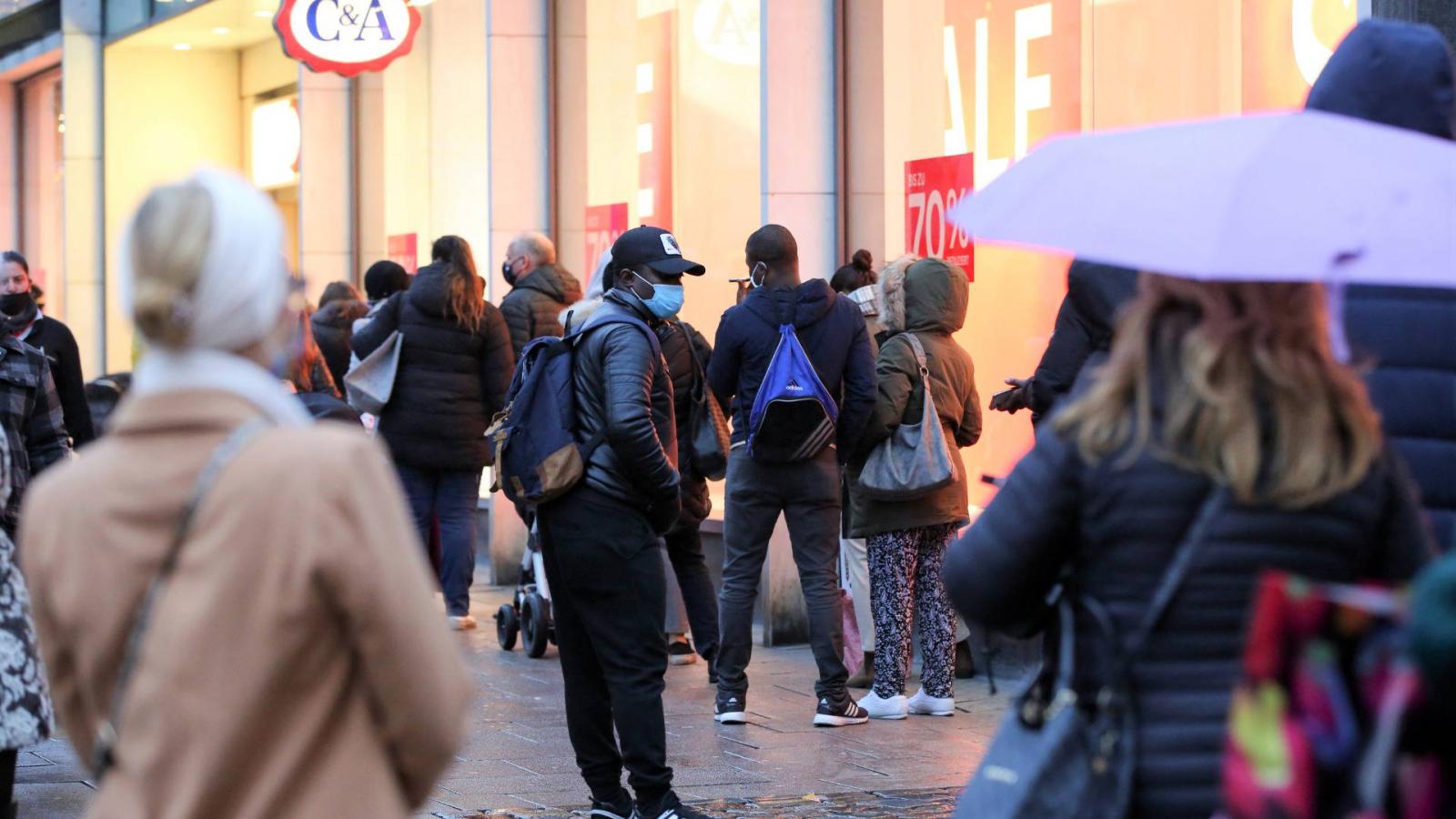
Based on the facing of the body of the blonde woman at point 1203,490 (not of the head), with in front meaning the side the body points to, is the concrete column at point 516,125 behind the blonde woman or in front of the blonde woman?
in front

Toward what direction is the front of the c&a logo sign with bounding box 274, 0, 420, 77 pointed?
toward the camera

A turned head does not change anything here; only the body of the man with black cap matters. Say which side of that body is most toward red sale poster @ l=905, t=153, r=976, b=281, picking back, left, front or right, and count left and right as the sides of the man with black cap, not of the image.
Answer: left

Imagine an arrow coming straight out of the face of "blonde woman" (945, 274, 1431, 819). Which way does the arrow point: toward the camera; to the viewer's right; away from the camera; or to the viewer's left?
away from the camera

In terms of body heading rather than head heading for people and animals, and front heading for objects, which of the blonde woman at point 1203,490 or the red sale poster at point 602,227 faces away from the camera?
the blonde woman

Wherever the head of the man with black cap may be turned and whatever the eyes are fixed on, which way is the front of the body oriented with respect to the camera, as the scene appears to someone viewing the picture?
to the viewer's right

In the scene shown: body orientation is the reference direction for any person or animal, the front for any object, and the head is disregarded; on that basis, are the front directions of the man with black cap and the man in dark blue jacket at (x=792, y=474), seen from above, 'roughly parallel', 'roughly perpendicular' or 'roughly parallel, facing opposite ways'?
roughly perpendicular

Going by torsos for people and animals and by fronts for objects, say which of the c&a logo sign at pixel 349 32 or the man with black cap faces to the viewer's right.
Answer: the man with black cap

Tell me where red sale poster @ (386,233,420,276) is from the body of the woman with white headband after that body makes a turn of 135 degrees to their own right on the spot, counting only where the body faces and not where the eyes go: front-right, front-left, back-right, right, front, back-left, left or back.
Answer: back

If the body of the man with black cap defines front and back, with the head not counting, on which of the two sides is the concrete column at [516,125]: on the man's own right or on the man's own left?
on the man's own left

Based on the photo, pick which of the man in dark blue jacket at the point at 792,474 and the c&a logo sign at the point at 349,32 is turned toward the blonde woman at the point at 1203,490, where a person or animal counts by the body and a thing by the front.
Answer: the c&a logo sign

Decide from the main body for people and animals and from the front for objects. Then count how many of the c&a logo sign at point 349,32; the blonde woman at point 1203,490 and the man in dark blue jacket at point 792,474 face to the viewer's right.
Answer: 0

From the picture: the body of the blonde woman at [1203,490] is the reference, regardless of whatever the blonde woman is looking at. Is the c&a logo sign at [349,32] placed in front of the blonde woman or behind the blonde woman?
in front

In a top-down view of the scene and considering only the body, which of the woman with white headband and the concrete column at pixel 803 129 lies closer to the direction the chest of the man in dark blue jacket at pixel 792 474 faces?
the concrete column
